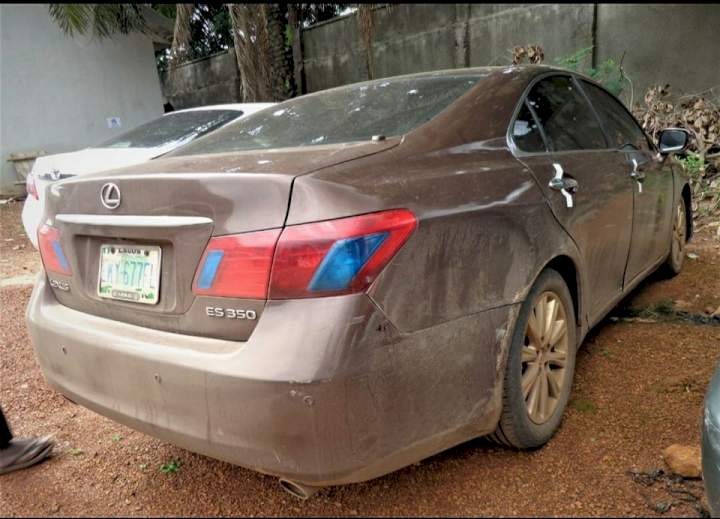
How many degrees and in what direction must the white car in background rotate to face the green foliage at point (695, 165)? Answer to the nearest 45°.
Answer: approximately 45° to its right

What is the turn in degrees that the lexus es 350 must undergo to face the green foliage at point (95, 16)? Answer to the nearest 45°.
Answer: approximately 90° to its left

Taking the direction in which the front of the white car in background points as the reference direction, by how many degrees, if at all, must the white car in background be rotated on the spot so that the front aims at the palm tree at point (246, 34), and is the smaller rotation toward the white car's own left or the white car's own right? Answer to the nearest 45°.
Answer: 0° — it already faces it

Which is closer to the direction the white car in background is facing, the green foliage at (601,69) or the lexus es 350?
the green foliage

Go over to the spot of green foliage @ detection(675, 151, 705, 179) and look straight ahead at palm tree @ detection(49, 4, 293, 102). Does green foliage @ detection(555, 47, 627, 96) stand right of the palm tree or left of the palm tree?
right

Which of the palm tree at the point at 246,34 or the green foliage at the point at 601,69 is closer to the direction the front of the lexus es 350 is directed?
the green foliage

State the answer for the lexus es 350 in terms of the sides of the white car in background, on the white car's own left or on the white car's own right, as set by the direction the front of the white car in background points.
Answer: on the white car's own right

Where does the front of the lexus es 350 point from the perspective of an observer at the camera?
facing away from the viewer and to the right of the viewer

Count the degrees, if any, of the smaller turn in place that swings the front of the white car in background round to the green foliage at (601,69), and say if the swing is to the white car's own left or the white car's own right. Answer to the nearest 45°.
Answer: approximately 45° to the white car's own right

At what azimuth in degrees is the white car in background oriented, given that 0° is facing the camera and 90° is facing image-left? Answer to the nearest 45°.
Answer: approximately 225°

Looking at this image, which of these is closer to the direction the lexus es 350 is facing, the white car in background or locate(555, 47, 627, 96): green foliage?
the green foliage

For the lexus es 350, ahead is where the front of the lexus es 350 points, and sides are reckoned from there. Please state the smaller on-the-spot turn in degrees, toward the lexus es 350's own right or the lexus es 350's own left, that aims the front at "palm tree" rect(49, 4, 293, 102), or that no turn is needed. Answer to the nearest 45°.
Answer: approximately 45° to the lexus es 350's own left
